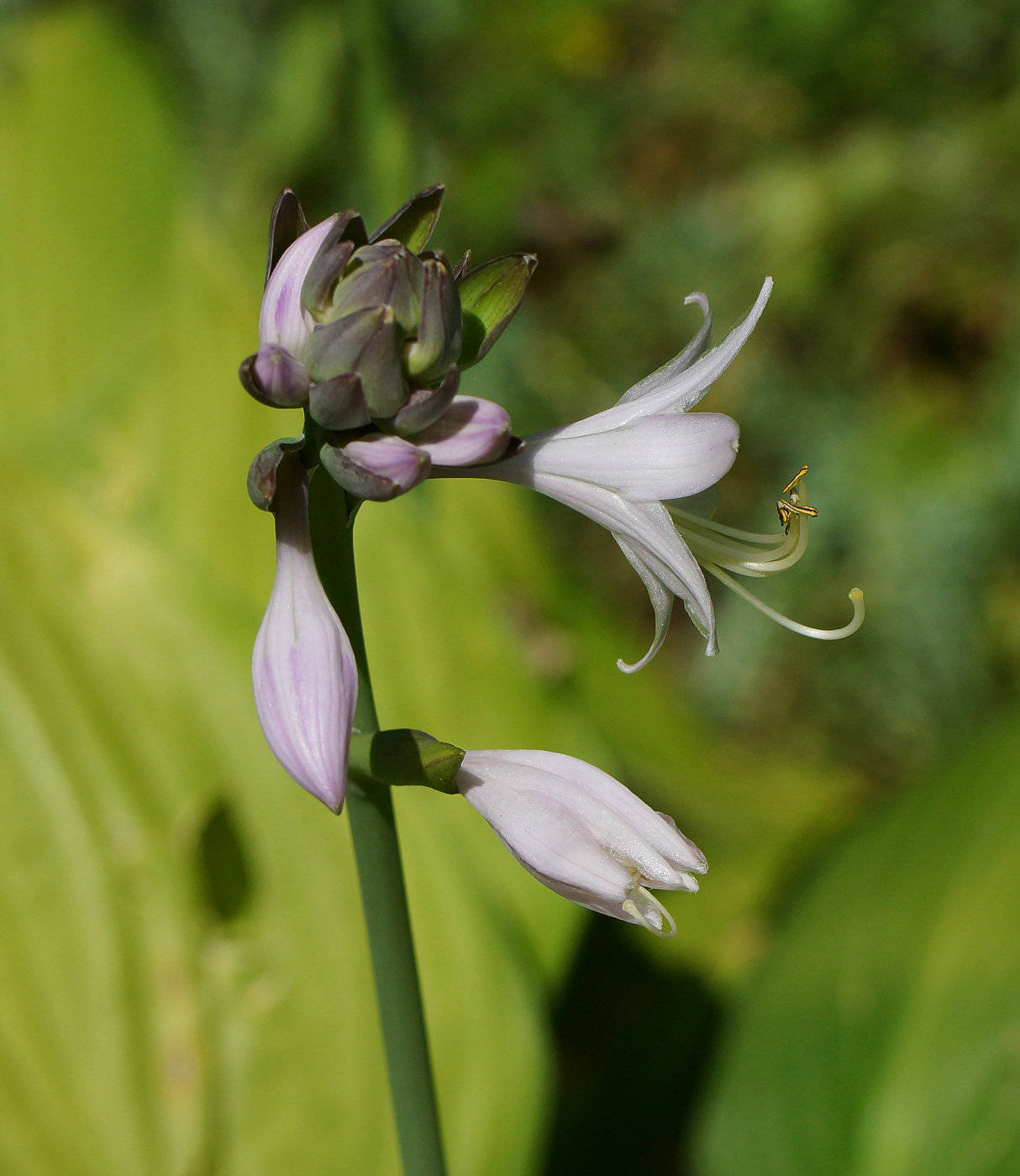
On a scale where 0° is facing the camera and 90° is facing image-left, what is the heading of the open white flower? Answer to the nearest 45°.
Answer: approximately 270°
